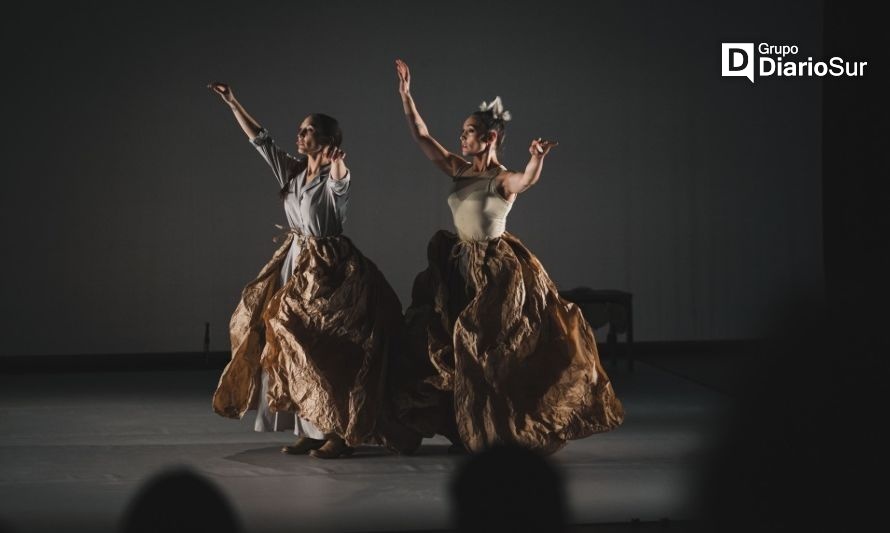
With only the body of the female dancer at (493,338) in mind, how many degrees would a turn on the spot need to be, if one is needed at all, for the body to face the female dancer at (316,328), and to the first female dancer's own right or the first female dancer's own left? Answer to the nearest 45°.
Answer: approximately 45° to the first female dancer's own right

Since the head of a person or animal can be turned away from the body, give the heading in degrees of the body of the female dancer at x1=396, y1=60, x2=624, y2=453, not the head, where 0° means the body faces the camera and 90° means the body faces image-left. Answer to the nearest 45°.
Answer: approximately 45°

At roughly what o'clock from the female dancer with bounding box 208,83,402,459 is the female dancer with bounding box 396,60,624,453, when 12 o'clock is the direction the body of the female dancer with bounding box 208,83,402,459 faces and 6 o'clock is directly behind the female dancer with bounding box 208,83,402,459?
the female dancer with bounding box 396,60,624,453 is roughly at 8 o'clock from the female dancer with bounding box 208,83,402,459.

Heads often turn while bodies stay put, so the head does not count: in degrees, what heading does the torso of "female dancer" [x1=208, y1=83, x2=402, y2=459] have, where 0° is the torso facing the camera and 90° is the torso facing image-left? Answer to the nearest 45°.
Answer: approximately 45°
